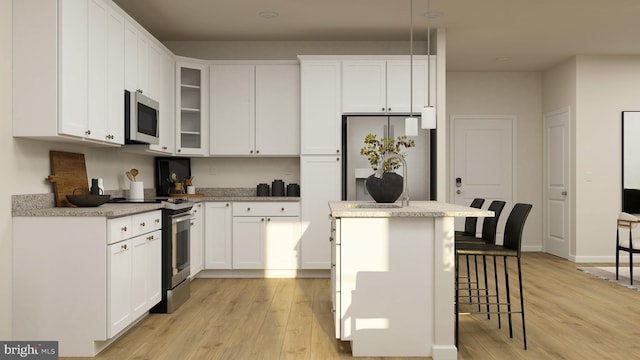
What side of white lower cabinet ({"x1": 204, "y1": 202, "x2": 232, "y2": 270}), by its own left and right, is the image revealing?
front

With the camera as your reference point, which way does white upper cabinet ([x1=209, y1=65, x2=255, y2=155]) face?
facing the viewer

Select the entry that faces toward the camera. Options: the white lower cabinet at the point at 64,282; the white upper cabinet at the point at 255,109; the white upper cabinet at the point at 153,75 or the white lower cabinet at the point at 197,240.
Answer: the white upper cabinet at the point at 255,109

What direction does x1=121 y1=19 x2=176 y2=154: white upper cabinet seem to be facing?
to the viewer's right

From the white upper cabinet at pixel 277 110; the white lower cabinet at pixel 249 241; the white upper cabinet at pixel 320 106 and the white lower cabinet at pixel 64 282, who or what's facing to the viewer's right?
the white lower cabinet at pixel 64 282

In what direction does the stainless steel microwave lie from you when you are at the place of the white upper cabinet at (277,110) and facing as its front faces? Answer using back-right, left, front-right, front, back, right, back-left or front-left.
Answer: front-right

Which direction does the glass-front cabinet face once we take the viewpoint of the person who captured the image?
facing the viewer and to the right of the viewer

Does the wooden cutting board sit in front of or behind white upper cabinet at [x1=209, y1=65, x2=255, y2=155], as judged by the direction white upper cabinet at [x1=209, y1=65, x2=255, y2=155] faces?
in front

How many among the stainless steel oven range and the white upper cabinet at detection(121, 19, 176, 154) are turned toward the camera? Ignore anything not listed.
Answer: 0

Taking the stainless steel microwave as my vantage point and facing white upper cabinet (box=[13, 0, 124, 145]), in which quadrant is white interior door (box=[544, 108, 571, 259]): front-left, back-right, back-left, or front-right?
back-left

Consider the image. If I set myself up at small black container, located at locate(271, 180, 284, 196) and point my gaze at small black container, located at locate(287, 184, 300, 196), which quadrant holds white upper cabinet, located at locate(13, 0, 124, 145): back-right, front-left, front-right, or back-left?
back-right

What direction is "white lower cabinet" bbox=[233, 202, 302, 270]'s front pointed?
toward the camera

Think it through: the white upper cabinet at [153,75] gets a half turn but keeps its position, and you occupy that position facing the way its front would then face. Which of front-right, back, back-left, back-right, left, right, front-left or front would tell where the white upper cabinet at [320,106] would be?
back

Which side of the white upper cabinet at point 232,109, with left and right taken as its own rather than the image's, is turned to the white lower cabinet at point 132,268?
front
